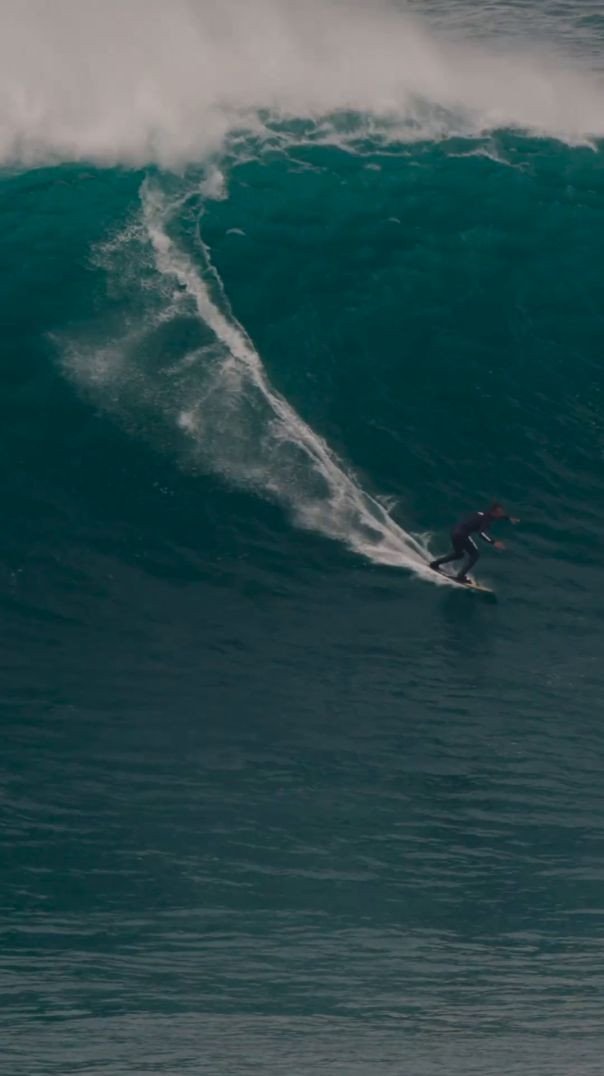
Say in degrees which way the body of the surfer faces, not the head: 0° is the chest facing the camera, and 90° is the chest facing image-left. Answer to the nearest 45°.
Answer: approximately 270°
